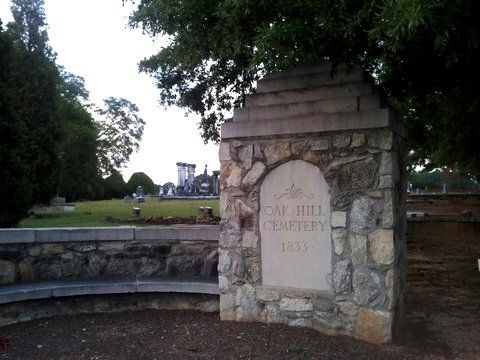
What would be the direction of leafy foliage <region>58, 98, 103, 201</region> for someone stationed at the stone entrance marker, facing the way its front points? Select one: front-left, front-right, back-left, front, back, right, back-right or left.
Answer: back-right

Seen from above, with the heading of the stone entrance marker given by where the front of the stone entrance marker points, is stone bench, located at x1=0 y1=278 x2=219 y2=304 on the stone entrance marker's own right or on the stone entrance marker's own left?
on the stone entrance marker's own right

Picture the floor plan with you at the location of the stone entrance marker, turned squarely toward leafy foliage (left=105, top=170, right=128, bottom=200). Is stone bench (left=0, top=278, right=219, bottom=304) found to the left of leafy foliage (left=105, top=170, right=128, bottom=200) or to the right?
left

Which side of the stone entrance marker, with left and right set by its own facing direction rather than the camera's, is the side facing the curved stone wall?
right

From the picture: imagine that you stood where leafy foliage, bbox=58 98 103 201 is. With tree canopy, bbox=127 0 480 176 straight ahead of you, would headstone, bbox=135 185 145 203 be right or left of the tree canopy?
left

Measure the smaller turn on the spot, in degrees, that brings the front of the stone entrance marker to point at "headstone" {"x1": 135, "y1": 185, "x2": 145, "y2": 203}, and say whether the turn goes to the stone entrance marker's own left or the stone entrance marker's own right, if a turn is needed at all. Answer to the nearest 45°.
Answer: approximately 135° to the stone entrance marker's own right

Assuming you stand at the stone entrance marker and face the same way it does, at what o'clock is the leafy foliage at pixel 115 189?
The leafy foliage is roughly at 5 o'clock from the stone entrance marker.

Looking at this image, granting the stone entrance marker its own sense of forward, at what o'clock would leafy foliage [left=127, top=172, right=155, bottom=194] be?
The leafy foliage is roughly at 5 o'clock from the stone entrance marker.

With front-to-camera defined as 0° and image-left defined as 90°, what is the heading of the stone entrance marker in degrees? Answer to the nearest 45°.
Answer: approximately 0°
